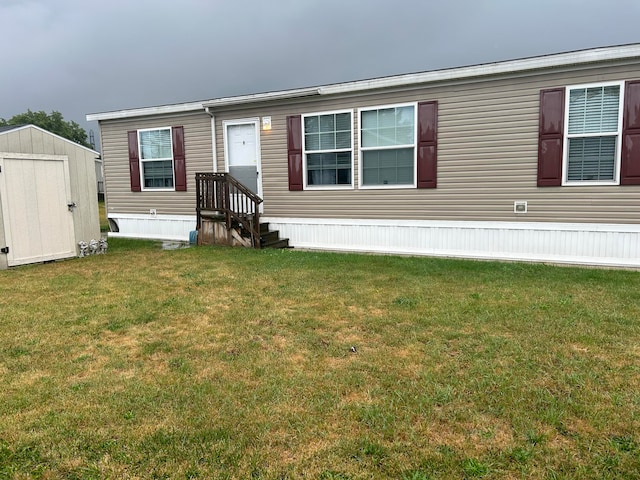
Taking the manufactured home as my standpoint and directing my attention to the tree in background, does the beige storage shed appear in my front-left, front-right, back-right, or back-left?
front-left

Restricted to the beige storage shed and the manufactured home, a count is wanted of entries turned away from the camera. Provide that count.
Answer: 0

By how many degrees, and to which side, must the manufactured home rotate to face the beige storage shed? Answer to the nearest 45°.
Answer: approximately 45° to its right

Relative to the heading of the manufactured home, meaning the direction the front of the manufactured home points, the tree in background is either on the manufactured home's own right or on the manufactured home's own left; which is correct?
on the manufactured home's own right

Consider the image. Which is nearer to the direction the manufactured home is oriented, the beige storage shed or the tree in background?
the beige storage shed

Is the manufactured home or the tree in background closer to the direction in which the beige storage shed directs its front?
the manufactured home

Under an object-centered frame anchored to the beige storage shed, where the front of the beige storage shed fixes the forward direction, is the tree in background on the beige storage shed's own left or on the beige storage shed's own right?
on the beige storage shed's own left

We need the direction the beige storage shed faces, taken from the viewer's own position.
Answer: facing the viewer and to the right of the viewer

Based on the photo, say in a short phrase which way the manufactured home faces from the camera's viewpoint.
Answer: facing the viewer and to the left of the viewer

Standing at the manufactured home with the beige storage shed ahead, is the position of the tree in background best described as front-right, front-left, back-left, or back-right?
front-right
